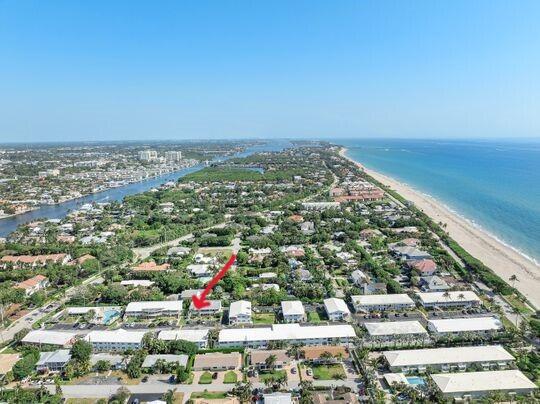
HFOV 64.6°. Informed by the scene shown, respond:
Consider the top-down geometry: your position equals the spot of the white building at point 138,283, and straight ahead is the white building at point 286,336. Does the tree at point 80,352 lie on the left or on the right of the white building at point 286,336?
right

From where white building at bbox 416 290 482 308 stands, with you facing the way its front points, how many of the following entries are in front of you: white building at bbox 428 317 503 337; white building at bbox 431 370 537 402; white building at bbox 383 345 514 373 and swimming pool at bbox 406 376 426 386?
4

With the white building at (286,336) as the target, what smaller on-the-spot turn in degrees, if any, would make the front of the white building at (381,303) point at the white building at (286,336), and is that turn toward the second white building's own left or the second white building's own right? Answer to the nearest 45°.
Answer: approximately 45° to the second white building's own right

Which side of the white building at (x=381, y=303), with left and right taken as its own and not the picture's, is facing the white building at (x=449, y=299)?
left

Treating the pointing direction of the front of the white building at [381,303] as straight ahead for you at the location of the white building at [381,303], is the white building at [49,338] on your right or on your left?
on your right

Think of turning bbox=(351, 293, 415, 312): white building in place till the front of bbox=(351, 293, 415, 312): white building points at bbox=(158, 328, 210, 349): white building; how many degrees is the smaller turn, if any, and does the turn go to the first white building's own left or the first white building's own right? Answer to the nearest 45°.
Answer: approximately 45° to the first white building's own right

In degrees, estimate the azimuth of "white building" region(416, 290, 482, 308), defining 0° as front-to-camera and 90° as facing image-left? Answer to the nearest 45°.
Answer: approximately 0°

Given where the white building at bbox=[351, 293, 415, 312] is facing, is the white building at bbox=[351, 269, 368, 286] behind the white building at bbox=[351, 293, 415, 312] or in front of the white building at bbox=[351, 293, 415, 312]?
behind

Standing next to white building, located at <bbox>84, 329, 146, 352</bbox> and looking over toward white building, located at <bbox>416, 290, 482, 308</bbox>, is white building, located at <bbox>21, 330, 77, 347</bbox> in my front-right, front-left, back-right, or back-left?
back-left
